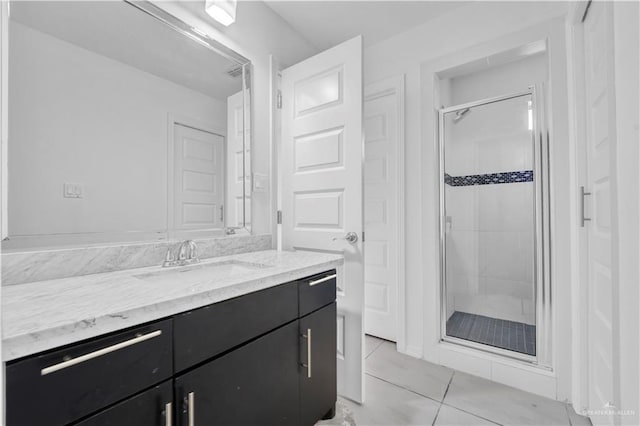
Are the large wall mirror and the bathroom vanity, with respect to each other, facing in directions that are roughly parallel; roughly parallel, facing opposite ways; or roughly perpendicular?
roughly parallel

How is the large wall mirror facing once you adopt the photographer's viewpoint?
facing the viewer and to the right of the viewer

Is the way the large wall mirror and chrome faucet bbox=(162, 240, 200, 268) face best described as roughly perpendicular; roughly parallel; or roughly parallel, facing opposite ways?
roughly parallel

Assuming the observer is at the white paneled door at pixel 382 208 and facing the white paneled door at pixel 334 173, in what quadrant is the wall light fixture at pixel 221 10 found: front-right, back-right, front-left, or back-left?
front-right

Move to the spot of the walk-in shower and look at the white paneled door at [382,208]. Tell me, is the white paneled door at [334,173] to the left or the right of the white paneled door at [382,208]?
left
